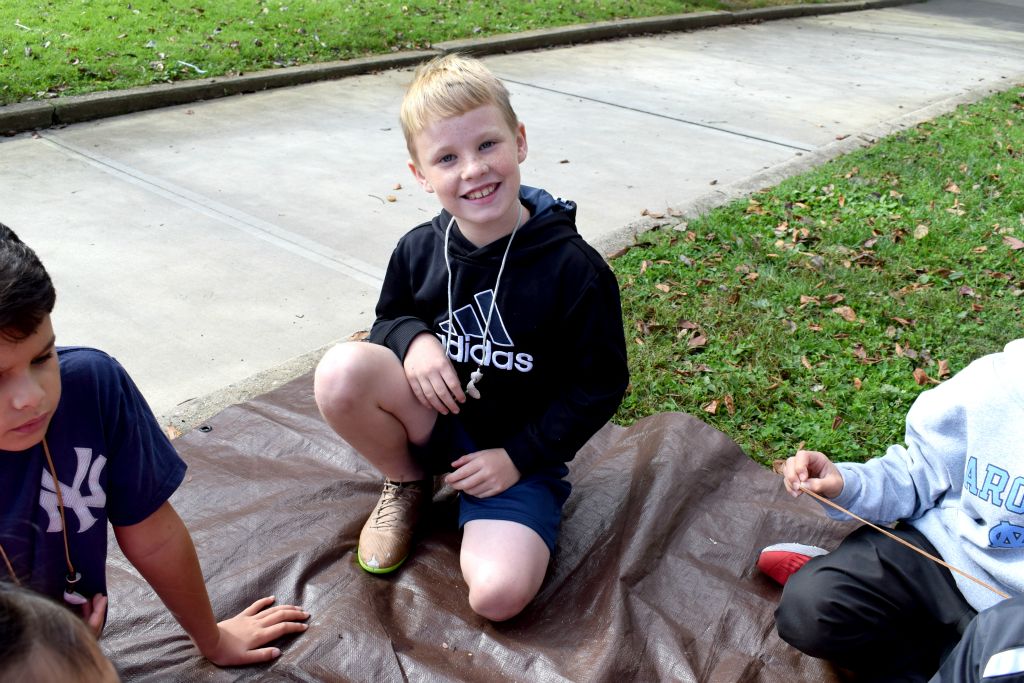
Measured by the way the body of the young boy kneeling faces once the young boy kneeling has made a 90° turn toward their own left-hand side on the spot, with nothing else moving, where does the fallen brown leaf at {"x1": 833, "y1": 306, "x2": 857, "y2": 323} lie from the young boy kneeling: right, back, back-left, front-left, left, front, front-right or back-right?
front-left

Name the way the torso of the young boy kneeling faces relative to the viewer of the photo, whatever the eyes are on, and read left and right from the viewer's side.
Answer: facing the viewer

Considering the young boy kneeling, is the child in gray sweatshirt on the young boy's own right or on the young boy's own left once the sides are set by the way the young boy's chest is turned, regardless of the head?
on the young boy's own left

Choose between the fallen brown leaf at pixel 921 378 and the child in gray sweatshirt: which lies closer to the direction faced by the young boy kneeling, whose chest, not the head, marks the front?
the child in gray sweatshirt

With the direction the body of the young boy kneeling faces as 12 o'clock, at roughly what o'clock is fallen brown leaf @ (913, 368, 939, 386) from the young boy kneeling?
The fallen brown leaf is roughly at 8 o'clock from the young boy kneeling.
